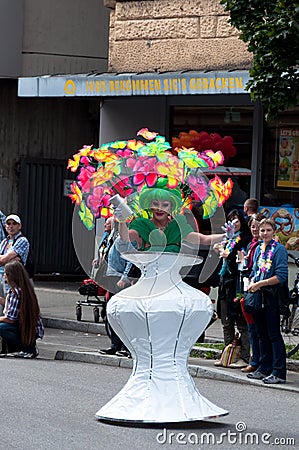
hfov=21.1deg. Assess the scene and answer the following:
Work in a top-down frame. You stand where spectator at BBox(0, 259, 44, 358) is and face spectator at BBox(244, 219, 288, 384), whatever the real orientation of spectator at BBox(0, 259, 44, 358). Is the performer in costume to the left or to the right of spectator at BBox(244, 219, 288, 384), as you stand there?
right

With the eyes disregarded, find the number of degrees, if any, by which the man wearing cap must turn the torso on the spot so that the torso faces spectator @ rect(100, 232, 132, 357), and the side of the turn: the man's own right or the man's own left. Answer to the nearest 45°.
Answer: approximately 90° to the man's own left

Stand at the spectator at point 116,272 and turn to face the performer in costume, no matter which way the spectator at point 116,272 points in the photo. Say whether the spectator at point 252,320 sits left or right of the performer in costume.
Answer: left

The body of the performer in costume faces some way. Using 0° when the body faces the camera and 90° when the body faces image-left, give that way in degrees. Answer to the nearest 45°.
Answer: approximately 0°

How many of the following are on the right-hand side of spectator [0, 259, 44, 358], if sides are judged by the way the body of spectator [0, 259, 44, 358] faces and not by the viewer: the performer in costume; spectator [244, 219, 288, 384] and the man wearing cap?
1

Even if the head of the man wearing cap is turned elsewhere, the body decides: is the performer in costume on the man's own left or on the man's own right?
on the man's own left

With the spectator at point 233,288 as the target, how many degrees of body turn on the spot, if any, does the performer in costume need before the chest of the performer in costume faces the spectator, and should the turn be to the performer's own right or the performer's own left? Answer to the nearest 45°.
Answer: approximately 180°
